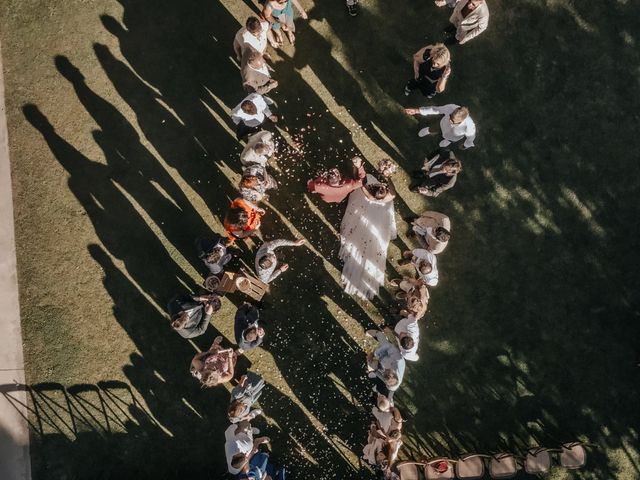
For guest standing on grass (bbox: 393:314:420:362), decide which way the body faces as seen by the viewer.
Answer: to the viewer's left

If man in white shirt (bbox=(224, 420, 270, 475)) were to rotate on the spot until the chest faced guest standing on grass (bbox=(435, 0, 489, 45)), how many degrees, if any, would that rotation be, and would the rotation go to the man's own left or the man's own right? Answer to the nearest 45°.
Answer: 0° — they already face them

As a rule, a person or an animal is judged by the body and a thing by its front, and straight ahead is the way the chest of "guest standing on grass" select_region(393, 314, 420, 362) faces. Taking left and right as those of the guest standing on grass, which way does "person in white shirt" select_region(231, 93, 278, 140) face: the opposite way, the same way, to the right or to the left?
the opposite way

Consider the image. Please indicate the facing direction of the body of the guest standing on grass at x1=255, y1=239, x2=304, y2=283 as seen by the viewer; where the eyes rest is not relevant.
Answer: to the viewer's right

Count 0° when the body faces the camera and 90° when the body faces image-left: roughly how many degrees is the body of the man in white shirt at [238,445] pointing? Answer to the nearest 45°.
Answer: approximately 270°

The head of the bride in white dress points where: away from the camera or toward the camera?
away from the camera

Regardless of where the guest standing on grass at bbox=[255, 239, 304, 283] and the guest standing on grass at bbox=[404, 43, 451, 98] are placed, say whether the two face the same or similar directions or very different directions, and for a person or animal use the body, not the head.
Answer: very different directions

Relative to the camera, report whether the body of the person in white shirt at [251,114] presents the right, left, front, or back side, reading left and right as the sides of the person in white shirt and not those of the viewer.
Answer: right
